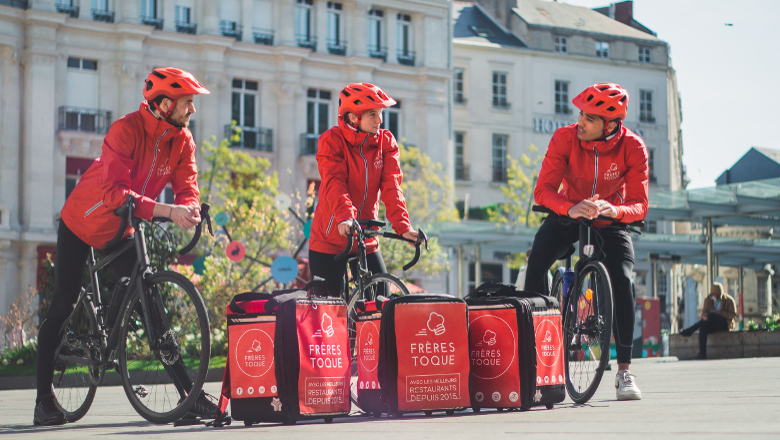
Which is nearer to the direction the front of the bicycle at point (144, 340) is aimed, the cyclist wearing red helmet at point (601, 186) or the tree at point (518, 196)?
the cyclist wearing red helmet

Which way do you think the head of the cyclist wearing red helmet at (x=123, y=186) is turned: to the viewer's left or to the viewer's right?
to the viewer's right

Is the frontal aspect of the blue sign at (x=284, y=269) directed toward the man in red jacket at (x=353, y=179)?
yes

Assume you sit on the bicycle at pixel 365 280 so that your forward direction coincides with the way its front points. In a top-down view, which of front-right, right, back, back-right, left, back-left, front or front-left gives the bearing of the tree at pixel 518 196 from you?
back-left

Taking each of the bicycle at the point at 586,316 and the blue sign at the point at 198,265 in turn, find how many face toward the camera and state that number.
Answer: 2

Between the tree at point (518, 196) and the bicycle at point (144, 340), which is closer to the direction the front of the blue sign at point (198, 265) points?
the bicycle

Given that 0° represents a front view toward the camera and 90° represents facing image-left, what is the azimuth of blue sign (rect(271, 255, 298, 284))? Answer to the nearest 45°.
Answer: approximately 0°

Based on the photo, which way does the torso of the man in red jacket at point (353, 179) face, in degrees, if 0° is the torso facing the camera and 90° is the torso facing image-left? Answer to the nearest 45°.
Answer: approximately 315°

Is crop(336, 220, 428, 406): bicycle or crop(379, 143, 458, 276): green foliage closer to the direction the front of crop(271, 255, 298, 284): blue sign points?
the bicycle

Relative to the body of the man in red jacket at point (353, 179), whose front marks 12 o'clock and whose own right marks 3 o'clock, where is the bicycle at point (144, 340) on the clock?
The bicycle is roughly at 3 o'clock from the man in red jacket.

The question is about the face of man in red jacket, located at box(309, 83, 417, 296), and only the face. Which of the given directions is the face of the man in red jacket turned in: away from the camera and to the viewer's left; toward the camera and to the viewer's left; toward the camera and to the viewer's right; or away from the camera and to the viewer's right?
toward the camera and to the viewer's right

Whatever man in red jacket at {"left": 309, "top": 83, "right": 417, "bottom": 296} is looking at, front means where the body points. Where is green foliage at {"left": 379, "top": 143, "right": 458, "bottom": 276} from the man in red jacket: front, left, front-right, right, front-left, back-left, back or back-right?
back-left

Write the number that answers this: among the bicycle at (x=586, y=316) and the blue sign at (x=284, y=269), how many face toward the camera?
2
